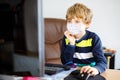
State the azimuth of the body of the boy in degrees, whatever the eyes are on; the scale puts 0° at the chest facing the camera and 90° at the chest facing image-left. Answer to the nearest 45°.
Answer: approximately 45°
